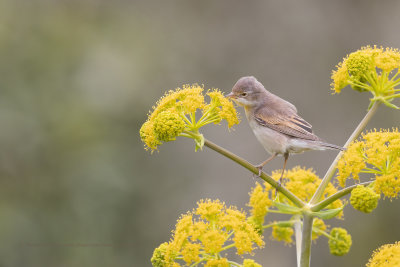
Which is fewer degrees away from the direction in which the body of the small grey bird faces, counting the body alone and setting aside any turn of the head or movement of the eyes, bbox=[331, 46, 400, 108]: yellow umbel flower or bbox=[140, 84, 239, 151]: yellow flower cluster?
the yellow flower cluster

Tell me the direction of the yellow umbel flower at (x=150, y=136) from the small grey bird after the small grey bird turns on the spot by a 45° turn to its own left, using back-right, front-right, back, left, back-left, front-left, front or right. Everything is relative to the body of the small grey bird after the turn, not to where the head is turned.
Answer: front

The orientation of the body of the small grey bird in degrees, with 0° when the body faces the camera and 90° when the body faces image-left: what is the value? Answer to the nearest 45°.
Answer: approximately 90°
